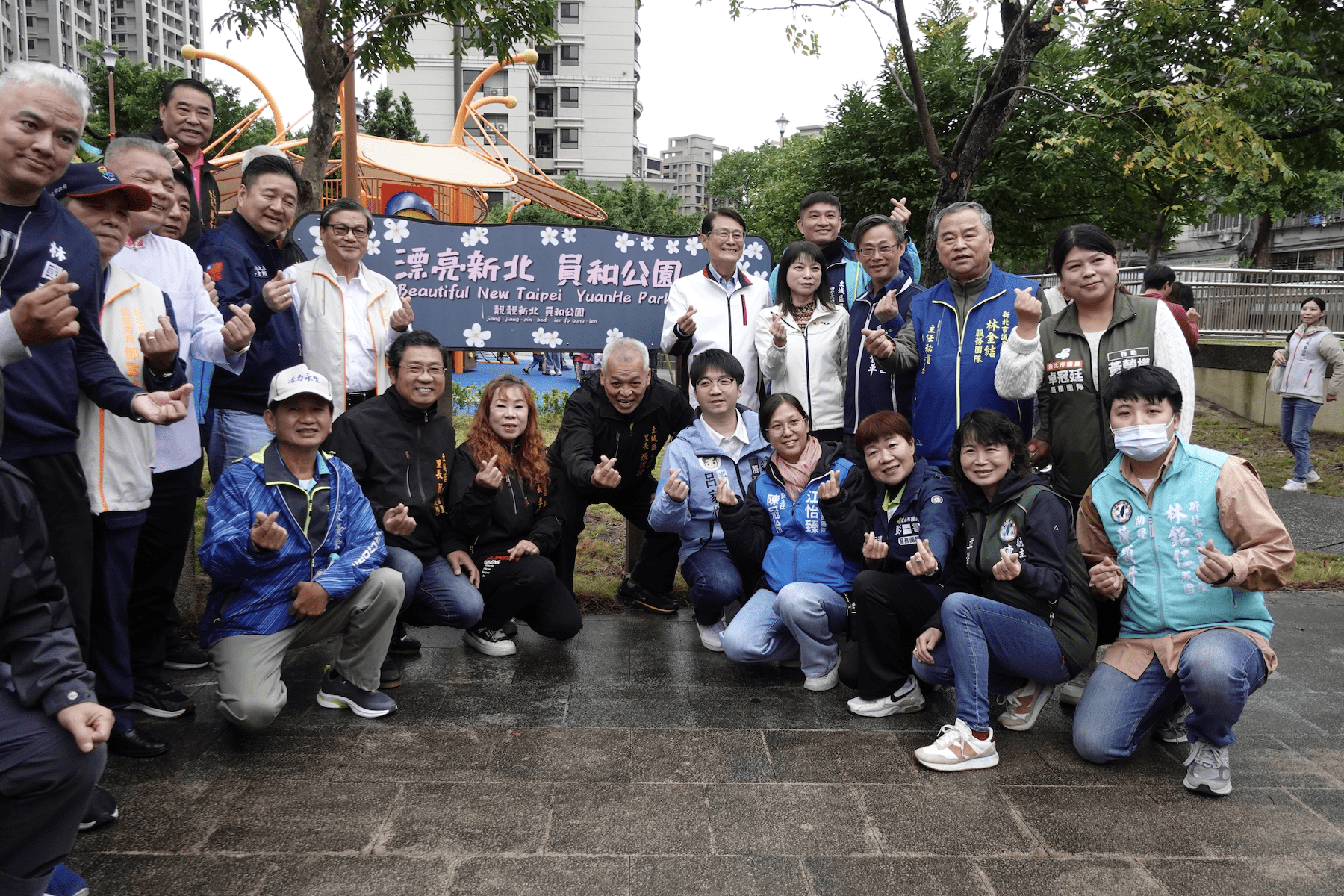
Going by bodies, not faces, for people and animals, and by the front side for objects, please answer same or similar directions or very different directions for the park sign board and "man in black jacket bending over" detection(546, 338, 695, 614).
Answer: same or similar directions

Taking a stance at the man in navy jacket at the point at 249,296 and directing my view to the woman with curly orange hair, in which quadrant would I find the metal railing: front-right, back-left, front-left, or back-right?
front-left

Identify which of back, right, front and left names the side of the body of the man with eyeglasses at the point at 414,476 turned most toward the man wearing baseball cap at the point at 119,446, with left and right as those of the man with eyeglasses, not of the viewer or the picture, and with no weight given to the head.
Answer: right

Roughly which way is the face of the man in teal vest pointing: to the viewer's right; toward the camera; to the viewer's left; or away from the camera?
toward the camera

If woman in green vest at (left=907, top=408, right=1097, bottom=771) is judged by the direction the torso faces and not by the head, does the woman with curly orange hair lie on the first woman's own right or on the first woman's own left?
on the first woman's own right

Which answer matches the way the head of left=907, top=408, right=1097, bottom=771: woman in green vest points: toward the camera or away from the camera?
toward the camera

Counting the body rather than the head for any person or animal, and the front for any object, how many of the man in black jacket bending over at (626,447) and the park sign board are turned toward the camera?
2

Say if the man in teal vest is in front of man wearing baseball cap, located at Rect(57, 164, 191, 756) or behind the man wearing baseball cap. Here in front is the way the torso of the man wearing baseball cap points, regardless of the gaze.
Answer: in front

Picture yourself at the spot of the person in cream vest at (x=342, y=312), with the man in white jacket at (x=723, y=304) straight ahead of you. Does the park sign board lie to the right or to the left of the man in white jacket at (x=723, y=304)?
left

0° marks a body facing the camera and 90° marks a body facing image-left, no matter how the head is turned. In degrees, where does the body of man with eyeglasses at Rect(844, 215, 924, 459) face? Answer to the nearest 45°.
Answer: approximately 45°

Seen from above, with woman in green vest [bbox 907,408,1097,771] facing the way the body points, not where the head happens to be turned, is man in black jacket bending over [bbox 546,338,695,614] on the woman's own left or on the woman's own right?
on the woman's own right

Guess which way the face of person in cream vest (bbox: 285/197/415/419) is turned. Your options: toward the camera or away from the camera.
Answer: toward the camera

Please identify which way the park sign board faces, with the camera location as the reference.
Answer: facing the viewer

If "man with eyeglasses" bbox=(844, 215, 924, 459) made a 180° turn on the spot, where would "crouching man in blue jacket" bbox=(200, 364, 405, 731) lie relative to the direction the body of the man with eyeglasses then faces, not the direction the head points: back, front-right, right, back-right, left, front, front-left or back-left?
back

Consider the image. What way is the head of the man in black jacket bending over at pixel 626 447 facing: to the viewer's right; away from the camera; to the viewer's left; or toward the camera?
toward the camera

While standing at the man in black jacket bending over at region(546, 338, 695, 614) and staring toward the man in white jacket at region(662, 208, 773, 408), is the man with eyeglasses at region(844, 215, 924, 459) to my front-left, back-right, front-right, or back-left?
front-right

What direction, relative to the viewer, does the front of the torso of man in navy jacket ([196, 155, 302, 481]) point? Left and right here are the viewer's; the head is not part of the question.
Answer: facing the viewer and to the right of the viewer

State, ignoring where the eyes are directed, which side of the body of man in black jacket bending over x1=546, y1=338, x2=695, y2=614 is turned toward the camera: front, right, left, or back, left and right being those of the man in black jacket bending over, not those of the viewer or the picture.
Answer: front

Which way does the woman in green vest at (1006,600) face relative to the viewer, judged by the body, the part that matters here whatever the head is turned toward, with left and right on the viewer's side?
facing the viewer and to the left of the viewer

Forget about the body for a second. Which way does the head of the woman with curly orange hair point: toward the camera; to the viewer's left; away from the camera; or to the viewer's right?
toward the camera
